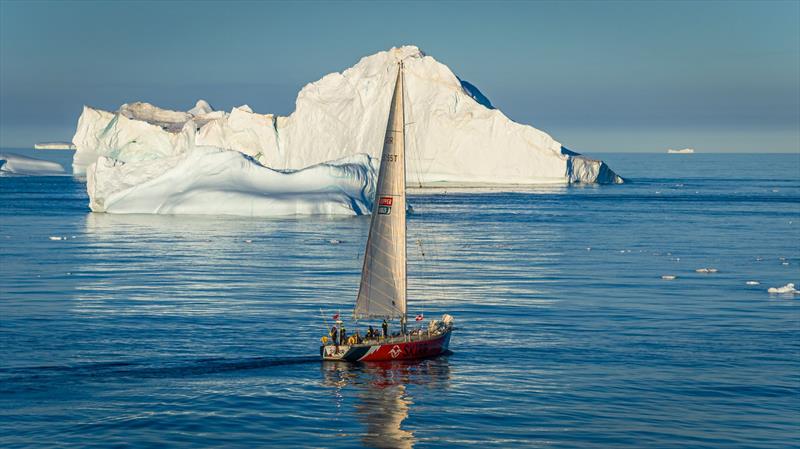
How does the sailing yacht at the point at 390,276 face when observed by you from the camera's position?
facing away from the viewer and to the right of the viewer
